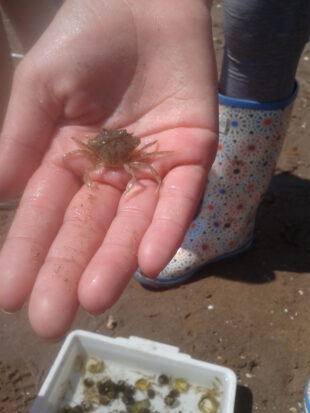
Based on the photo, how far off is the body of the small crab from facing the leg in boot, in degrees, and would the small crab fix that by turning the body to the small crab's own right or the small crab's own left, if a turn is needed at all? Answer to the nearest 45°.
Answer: approximately 45° to the small crab's own right

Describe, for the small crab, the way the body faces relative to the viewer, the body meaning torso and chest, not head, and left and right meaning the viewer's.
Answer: facing away from the viewer
